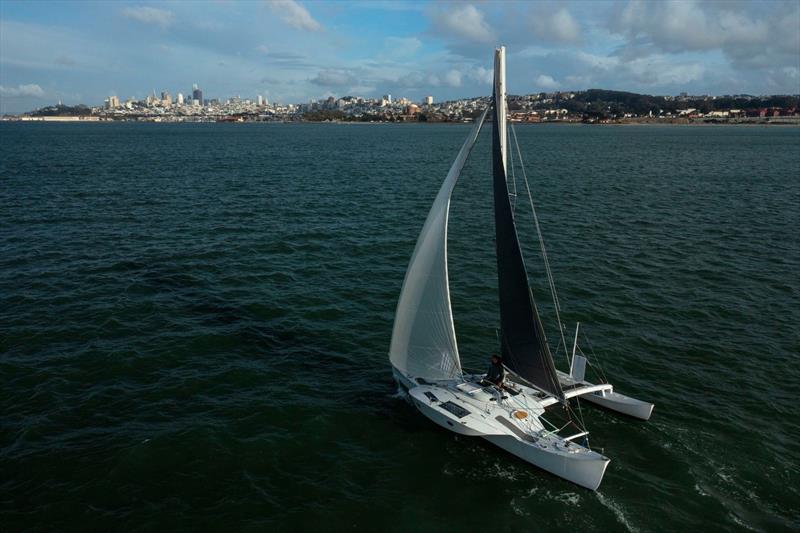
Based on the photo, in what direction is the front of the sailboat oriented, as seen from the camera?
facing away from the viewer and to the left of the viewer
